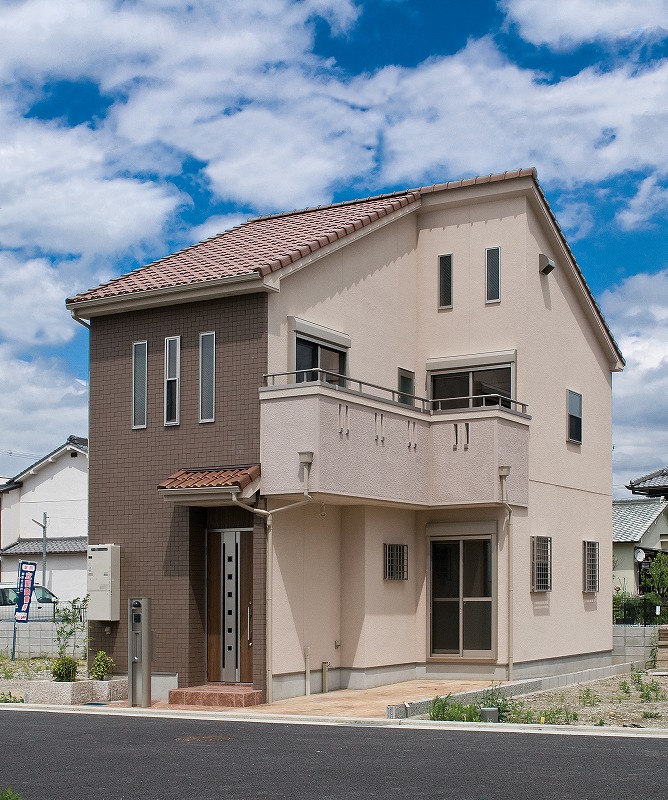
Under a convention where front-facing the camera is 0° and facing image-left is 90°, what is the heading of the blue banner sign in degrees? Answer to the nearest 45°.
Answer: approximately 0°

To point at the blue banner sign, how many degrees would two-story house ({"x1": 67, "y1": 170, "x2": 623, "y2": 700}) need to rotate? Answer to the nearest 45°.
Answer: approximately 90° to its right

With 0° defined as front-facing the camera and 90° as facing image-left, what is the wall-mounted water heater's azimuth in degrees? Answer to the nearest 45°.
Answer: approximately 45°
